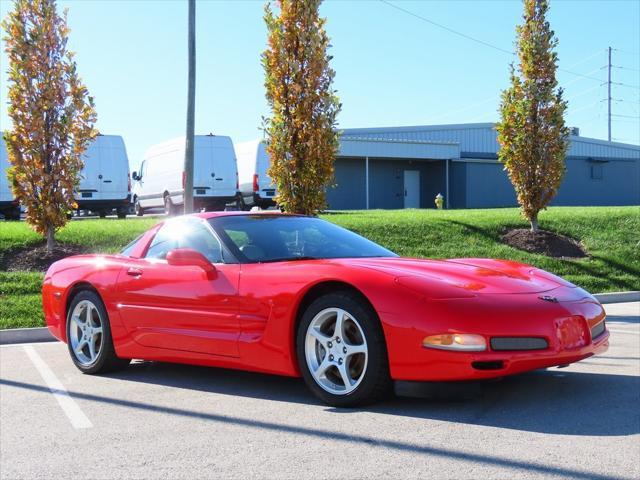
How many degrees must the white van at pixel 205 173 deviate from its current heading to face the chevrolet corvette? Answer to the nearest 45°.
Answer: approximately 135° to its left

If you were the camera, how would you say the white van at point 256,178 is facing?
facing away from the viewer and to the left of the viewer

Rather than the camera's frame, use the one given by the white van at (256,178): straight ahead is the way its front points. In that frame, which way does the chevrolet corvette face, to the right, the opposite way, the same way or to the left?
the opposite way

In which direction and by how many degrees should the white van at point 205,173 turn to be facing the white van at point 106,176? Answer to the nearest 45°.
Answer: approximately 45° to its left

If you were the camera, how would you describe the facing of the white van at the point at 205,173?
facing away from the viewer and to the left of the viewer

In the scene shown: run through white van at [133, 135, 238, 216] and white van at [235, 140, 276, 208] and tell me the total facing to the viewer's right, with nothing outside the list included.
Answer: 0

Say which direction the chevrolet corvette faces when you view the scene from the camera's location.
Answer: facing the viewer and to the right of the viewer

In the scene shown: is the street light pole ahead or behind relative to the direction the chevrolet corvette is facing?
behind

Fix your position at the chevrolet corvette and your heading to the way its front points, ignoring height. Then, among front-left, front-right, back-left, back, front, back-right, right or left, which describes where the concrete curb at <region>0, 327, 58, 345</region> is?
back

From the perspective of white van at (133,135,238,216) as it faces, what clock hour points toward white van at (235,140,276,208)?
white van at (235,140,276,208) is roughly at 3 o'clock from white van at (133,135,238,216).

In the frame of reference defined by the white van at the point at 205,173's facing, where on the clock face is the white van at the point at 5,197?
the white van at the point at 5,197 is roughly at 9 o'clock from the white van at the point at 205,173.
